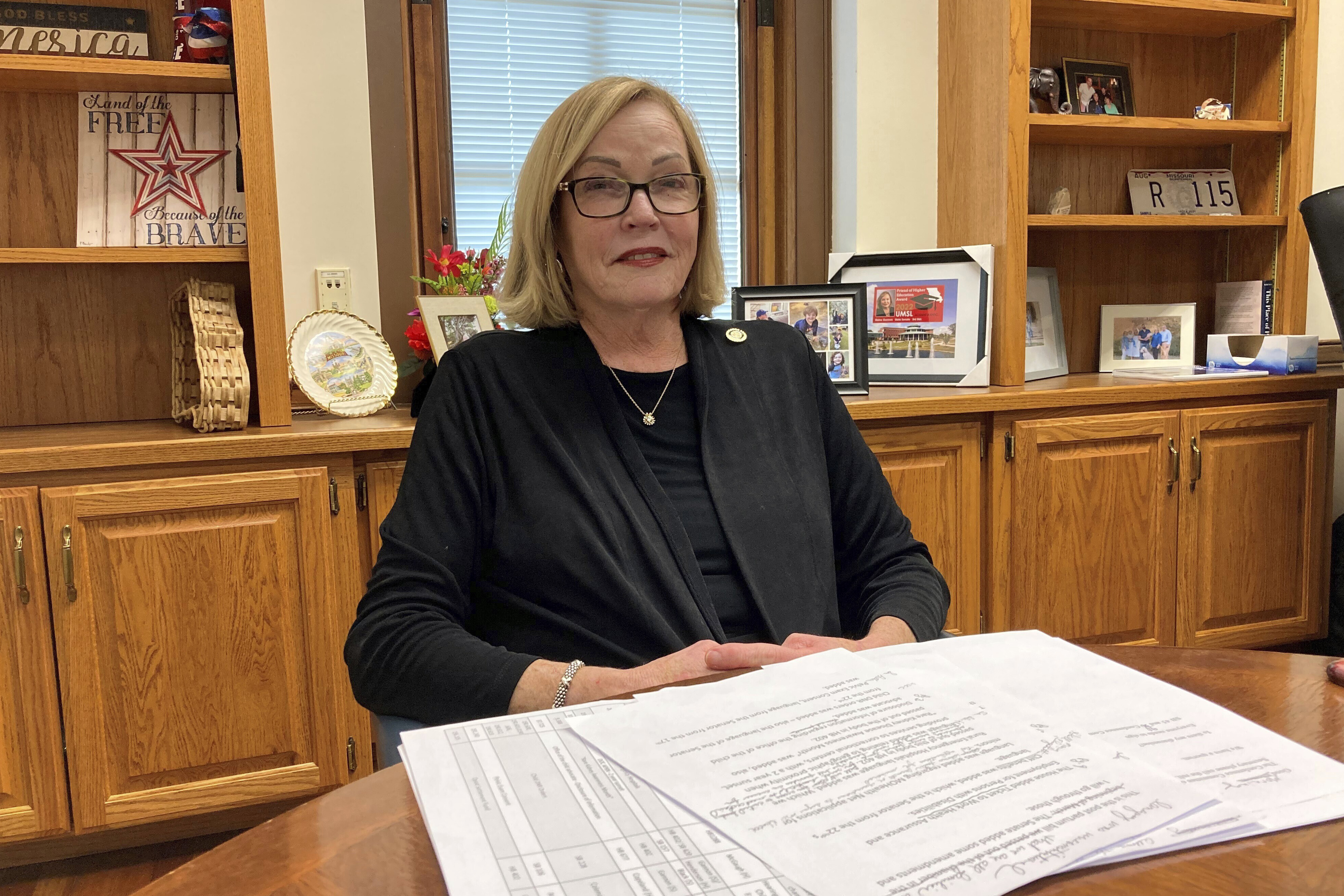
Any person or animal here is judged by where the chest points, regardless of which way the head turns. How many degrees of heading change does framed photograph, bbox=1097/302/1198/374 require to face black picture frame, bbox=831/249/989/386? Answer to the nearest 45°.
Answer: approximately 45° to its right

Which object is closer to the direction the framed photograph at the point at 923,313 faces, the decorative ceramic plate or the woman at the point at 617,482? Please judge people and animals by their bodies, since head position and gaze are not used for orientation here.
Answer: the woman

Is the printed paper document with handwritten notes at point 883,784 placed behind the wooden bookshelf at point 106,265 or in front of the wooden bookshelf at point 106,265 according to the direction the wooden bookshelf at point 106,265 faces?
in front

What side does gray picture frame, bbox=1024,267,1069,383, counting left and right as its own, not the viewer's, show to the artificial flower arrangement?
right

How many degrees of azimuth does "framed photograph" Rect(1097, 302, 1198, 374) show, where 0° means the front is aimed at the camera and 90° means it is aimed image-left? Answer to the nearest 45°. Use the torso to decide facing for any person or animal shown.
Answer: approximately 0°

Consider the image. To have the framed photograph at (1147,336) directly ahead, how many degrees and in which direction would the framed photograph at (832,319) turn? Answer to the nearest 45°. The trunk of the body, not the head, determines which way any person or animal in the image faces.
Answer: approximately 135° to its left

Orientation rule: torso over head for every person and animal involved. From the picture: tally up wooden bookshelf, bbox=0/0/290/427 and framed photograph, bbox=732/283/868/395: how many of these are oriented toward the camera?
2

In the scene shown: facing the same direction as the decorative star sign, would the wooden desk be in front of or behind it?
in front
